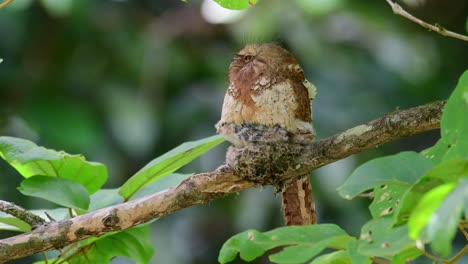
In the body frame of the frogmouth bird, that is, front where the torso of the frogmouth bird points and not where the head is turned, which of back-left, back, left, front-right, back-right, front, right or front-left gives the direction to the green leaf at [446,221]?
front-left

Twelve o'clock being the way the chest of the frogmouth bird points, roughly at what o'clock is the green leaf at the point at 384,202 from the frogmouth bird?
The green leaf is roughly at 10 o'clock from the frogmouth bird.

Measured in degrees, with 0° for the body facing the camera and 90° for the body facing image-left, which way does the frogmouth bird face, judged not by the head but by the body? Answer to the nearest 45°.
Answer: approximately 45°

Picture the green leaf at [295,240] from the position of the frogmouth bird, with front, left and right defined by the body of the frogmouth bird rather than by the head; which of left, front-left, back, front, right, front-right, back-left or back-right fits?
front-left
